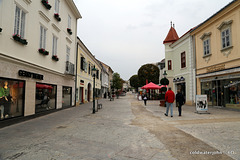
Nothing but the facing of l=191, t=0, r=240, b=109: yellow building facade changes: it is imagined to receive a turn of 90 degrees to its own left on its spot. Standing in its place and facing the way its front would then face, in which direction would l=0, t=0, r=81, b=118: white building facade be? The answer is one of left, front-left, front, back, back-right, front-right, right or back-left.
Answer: right

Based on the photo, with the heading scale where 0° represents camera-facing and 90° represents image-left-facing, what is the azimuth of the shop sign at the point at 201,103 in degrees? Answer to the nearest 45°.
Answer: approximately 0°

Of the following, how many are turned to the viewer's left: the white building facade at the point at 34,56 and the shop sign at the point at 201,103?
0

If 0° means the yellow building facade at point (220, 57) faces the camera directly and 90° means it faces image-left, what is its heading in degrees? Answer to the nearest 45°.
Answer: approximately 45°

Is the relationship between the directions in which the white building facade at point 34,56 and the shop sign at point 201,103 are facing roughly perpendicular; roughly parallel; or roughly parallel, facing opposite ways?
roughly perpendicular

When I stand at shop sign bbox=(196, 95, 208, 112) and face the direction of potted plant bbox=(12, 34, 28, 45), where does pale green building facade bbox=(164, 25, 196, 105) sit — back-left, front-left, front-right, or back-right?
back-right

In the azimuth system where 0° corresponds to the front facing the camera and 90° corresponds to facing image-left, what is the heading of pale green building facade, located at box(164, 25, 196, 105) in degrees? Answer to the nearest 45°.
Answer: approximately 45°

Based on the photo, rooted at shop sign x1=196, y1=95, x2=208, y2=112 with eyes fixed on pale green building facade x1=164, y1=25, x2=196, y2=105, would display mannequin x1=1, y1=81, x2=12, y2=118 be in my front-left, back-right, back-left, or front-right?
back-left

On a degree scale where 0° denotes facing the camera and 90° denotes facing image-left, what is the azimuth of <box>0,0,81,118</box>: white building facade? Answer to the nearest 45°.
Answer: approximately 315°

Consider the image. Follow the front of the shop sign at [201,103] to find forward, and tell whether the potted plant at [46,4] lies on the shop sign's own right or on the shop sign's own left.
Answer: on the shop sign's own right

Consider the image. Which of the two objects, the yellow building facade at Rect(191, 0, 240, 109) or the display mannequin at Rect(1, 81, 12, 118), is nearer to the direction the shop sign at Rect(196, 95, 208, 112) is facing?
the display mannequin

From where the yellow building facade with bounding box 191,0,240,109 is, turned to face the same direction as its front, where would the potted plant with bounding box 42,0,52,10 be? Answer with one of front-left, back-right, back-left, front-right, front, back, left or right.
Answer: front

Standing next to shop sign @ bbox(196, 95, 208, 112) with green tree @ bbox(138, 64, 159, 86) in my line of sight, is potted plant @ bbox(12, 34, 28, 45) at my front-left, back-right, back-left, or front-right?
back-left

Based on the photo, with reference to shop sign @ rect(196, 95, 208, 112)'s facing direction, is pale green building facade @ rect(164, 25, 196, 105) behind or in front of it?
behind

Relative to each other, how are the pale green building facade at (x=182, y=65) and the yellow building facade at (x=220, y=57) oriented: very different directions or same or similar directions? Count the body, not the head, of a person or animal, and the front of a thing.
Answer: same or similar directions
